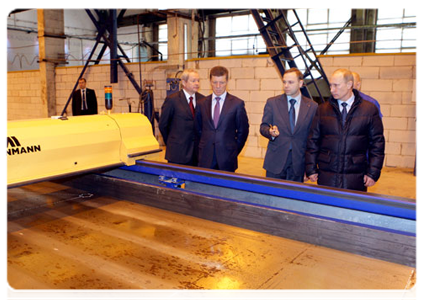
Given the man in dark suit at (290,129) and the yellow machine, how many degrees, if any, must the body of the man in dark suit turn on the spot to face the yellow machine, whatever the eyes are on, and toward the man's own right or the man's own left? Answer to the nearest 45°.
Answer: approximately 45° to the man's own right

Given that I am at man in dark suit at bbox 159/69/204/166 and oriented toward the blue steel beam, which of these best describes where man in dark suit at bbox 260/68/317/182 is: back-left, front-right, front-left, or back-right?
front-left

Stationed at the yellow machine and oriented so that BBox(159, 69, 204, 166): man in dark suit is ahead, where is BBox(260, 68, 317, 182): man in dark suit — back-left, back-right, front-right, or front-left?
front-right

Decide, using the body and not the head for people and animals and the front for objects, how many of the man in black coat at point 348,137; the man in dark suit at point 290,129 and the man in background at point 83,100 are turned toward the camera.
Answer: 3

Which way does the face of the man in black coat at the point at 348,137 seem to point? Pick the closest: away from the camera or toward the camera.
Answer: toward the camera

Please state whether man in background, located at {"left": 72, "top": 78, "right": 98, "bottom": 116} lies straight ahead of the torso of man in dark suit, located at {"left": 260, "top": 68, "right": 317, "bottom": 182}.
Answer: no

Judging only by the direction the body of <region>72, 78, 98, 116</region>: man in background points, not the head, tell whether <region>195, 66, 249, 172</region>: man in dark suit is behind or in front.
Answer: in front

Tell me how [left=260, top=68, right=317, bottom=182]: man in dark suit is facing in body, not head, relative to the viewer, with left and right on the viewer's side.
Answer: facing the viewer

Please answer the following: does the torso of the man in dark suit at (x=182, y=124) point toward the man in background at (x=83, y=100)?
no

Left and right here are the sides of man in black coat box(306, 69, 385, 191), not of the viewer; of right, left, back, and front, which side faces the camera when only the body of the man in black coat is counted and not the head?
front

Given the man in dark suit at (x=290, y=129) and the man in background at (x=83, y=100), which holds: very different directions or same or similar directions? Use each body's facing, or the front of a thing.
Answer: same or similar directions

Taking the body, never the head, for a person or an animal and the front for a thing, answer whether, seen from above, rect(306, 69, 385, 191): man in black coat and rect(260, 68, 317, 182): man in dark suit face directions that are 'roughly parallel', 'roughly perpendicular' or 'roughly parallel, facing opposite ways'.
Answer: roughly parallel

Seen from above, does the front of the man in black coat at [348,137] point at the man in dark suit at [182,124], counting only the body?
no

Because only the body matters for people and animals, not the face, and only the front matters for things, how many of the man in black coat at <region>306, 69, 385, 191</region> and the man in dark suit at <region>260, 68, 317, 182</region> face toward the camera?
2

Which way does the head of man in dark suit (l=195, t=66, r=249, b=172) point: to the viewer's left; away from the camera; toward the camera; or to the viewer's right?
toward the camera

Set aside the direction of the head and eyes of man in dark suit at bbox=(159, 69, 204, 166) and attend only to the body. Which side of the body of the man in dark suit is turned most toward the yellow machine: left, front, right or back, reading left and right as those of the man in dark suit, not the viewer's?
right

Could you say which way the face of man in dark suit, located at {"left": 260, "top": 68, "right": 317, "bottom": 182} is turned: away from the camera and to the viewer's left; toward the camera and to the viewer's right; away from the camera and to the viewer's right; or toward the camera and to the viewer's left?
toward the camera and to the viewer's left

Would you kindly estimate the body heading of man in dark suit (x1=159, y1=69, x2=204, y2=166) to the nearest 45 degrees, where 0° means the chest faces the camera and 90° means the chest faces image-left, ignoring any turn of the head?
approximately 315°
